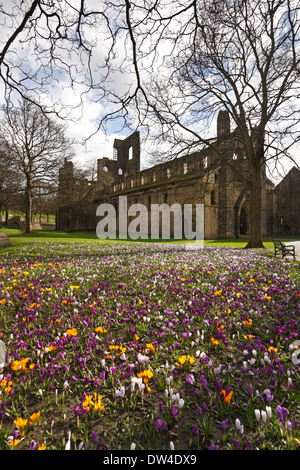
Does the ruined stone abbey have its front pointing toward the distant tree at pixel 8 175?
no

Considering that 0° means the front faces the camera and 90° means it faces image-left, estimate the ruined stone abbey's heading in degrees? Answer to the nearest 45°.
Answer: approximately 315°
